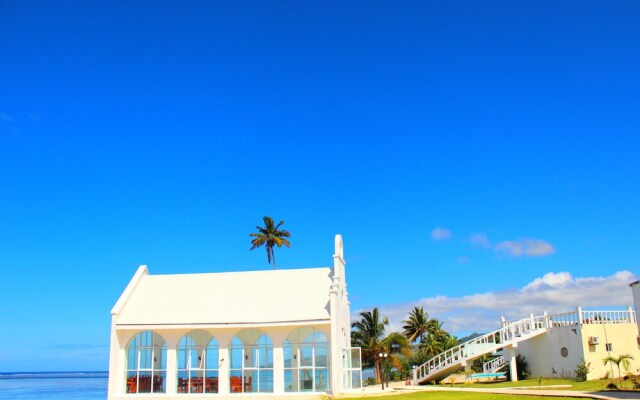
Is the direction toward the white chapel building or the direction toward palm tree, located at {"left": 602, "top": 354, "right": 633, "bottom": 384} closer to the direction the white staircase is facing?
the white chapel building

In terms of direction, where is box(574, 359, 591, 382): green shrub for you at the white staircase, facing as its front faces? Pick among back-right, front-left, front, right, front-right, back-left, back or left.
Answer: back-left

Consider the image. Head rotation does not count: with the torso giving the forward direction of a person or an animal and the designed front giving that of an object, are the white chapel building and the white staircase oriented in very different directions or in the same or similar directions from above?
very different directions

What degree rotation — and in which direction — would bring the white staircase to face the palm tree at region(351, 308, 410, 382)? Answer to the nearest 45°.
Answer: approximately 45° to its right

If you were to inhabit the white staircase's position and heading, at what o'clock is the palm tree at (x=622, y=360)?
The palm tree is roughly at 7 o'clock from the white staircase.

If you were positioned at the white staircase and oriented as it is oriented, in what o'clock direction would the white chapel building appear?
The white chapel building is roughly at 11 o'clock from the white staircase.

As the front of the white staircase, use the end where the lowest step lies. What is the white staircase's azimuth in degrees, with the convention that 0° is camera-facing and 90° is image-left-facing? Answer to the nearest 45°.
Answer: approximately 90°

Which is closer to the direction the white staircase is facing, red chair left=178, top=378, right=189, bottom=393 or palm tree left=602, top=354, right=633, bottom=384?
the red chair

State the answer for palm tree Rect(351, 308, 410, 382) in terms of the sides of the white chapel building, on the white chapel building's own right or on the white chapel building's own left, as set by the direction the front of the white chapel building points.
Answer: on the white chapel building's own left

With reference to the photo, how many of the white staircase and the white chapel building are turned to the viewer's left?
1
